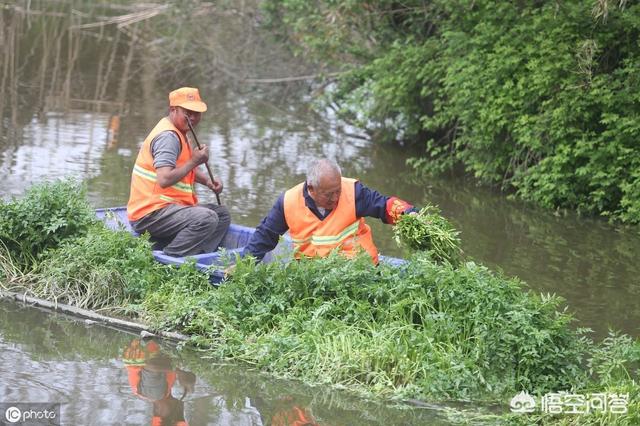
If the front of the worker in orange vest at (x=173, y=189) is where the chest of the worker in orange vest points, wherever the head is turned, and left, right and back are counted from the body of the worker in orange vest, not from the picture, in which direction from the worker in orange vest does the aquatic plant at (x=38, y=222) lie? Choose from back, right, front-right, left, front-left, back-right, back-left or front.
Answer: back

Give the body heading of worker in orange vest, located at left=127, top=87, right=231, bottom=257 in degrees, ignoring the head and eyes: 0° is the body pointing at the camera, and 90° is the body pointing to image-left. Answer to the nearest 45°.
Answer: approximately 270°
